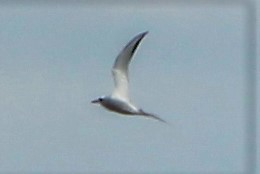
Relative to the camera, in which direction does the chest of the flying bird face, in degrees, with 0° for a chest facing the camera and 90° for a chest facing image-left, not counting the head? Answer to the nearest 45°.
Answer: approximately 90°
